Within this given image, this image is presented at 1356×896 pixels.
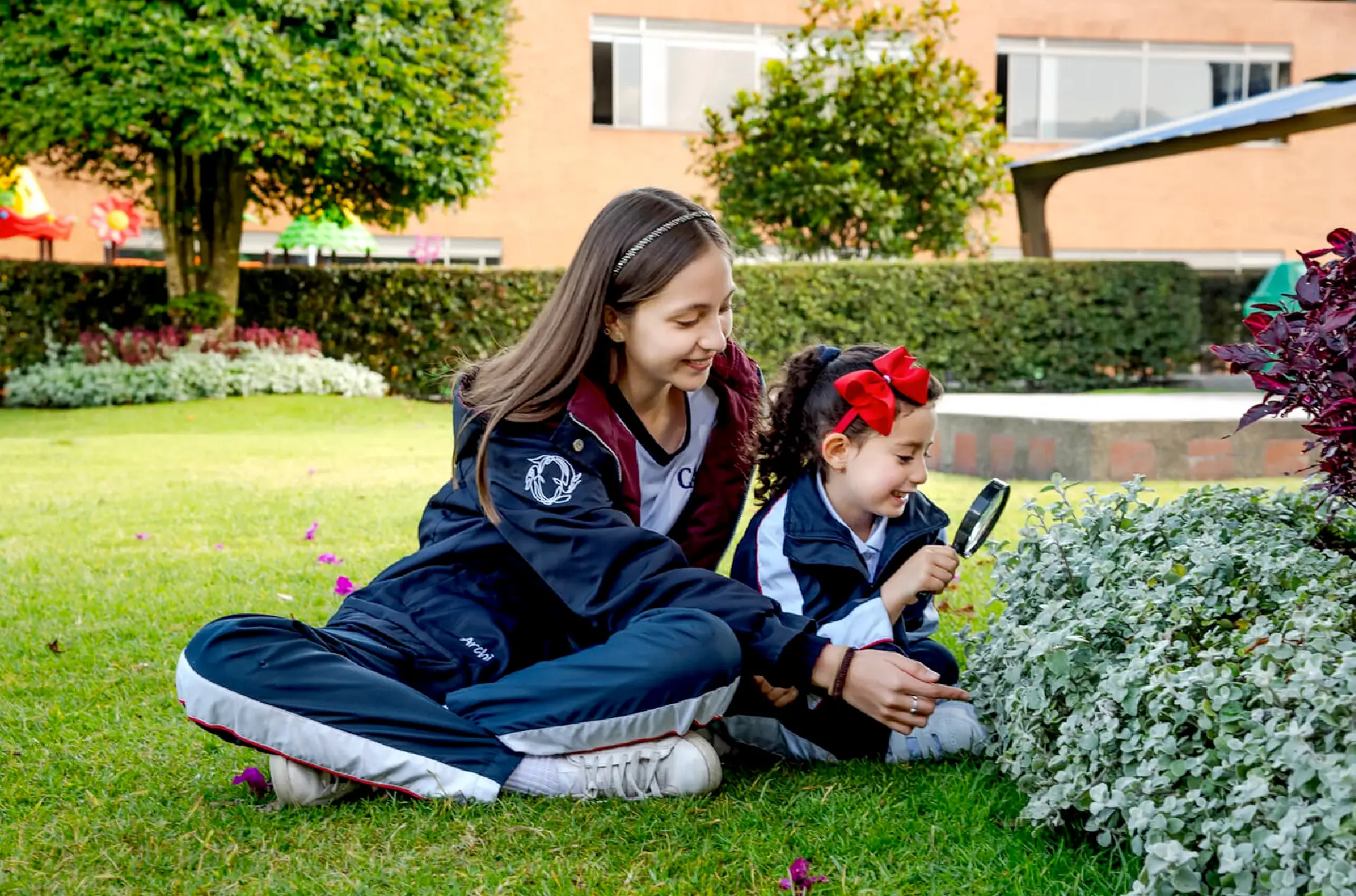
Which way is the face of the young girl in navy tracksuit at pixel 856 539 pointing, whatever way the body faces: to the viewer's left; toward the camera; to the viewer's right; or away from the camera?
to the viewer's right

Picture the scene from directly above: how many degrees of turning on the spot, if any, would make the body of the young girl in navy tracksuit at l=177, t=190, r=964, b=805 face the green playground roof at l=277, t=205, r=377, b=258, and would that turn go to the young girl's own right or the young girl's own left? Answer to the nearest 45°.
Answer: approximately 135° to the young girl's own left

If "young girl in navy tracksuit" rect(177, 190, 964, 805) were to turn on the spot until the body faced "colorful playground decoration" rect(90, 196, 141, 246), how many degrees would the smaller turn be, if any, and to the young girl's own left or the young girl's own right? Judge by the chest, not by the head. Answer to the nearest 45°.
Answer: approximately 135° to the young girl's own left

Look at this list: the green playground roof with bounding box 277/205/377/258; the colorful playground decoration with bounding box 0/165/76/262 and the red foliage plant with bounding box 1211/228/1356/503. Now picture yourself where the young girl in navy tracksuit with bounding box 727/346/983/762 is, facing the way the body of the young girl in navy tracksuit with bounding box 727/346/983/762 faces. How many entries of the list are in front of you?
1

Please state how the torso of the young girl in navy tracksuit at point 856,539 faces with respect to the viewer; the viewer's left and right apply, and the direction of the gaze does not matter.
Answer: facing the viewer and to the right of the viewer

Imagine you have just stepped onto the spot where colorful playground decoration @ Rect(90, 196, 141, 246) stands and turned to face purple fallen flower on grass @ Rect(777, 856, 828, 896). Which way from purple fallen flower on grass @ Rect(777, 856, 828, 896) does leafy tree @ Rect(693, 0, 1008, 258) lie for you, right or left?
left

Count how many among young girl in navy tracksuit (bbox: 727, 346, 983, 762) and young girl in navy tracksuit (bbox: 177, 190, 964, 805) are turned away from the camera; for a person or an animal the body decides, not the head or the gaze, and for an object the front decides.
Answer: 0

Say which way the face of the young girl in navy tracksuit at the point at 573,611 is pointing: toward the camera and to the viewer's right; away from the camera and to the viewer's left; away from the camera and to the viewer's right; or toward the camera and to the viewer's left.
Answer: toward the camera and to the viewer's right

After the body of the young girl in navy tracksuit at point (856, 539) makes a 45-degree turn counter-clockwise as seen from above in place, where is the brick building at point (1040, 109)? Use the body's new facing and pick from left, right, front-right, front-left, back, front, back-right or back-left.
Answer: left

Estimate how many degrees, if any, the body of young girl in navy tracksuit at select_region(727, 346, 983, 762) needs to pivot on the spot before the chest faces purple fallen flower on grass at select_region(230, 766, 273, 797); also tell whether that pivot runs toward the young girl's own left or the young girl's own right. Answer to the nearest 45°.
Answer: approximately 90° to the young girl's own right
